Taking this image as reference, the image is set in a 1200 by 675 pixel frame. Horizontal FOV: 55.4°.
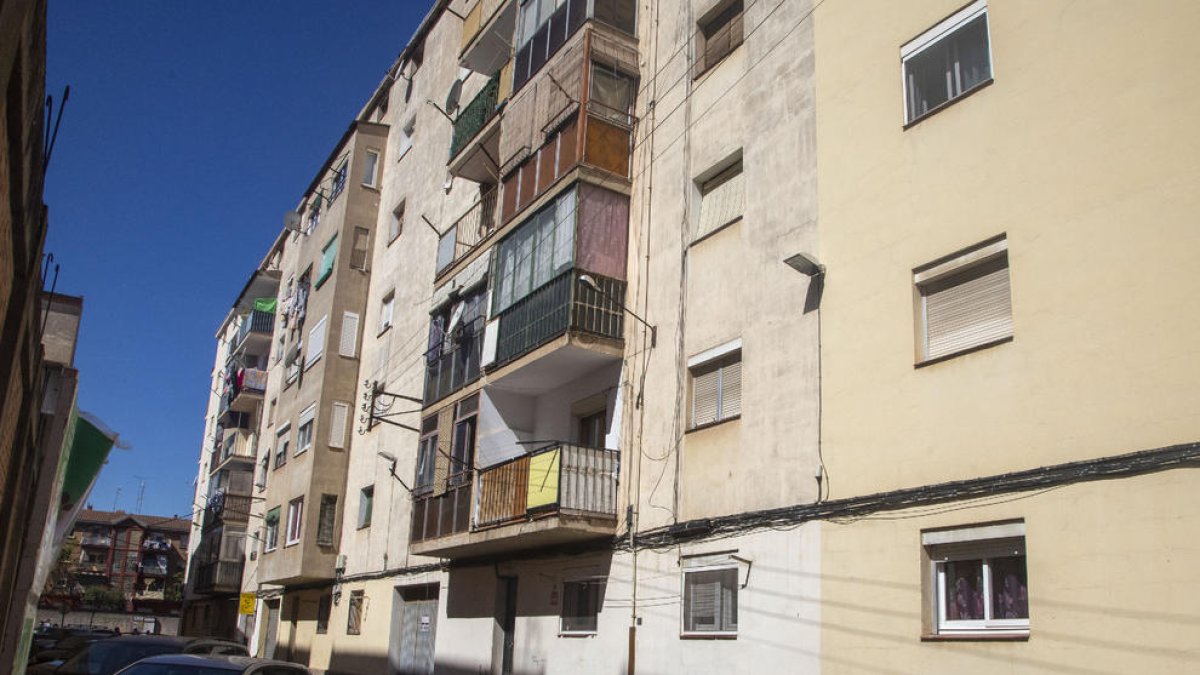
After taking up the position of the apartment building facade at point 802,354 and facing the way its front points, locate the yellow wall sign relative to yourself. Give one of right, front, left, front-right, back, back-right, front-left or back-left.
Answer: right

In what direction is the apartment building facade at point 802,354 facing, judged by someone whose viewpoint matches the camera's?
facing the viewer and to the left of the viewer

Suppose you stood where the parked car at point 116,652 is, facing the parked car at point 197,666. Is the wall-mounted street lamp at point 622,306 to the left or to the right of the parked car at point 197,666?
left

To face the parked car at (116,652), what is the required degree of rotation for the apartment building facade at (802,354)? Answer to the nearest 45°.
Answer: approximately 45° to its right
